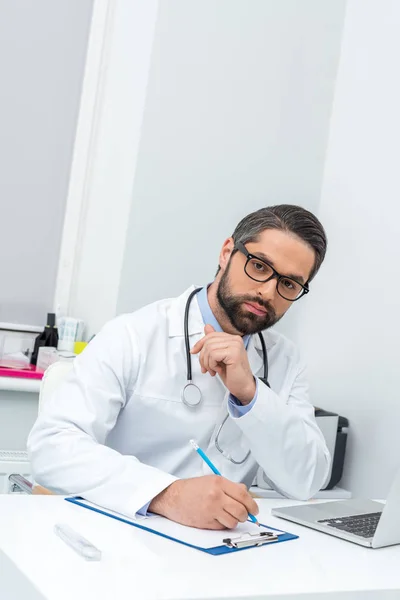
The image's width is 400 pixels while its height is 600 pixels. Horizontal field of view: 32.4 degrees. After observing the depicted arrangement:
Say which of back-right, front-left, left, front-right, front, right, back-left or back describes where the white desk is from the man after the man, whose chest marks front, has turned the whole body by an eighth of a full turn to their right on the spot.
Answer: front

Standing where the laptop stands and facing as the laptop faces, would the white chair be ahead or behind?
ahead

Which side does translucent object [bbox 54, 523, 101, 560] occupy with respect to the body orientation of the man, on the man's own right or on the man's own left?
on the man's own right

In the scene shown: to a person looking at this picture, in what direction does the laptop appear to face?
facing away from the viewer and to the left of the viewer

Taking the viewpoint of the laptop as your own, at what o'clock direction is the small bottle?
The small bottle is roughly at 12 o'clock from the laptop.

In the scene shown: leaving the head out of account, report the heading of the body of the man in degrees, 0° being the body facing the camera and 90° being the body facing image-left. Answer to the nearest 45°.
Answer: approximately 315°

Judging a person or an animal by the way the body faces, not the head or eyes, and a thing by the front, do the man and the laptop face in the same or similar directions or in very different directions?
very different directions
